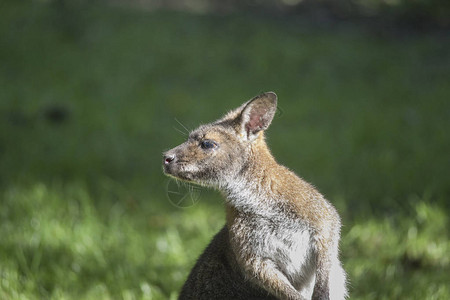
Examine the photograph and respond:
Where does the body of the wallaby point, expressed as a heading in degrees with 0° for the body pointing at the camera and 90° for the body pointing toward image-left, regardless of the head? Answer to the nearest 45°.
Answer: approximately 315°
